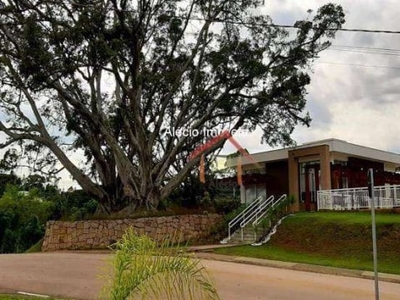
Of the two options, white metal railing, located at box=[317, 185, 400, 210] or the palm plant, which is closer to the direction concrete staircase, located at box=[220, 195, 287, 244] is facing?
the palm plant

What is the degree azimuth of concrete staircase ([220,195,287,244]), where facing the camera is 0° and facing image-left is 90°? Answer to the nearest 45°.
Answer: approximately 45°

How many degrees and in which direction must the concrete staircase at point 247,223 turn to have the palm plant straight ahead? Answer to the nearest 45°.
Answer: approximately 45° to its left

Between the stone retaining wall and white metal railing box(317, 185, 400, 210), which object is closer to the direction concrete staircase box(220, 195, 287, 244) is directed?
the stone retaining wall

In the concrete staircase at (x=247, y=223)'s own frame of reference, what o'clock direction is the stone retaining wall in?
The stone retaining wall is roughly at 1 o'clock from the concrete staircase.

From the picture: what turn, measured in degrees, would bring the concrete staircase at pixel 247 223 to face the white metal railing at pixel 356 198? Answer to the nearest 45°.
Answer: approximately 135° to its left
